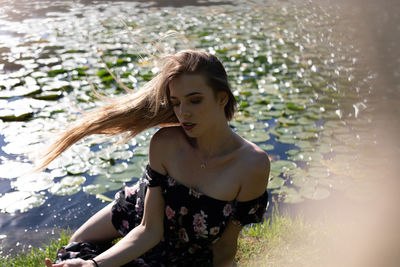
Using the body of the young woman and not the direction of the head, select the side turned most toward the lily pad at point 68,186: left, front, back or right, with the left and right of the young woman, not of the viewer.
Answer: right

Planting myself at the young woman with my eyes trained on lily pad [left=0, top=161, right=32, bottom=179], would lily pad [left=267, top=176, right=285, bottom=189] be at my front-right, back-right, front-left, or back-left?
front-right

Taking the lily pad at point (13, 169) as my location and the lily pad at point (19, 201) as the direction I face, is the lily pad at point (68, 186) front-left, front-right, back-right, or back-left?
front-left

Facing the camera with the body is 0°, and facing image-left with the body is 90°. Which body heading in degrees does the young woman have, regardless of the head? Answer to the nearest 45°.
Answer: approximately 45°

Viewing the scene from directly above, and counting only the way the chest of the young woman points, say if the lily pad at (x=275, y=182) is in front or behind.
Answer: behind

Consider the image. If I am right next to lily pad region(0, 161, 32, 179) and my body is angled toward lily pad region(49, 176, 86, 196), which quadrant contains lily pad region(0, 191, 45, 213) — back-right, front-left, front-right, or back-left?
front-right

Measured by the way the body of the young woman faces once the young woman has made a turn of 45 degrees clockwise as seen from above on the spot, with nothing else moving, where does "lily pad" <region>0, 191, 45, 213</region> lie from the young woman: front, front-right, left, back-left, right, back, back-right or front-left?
front-right

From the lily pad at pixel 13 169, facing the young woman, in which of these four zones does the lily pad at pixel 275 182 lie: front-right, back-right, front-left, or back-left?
front-left

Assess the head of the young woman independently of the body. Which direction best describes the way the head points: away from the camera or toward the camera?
toward the camera

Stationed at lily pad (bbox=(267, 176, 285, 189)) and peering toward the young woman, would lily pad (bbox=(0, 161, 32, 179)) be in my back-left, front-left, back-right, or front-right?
front-right

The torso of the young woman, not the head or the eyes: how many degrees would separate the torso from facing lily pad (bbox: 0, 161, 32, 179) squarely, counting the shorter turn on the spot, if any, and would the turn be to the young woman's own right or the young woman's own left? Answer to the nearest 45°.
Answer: approximately 90° to the young woman's own right
